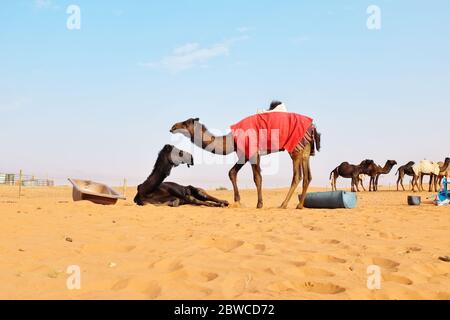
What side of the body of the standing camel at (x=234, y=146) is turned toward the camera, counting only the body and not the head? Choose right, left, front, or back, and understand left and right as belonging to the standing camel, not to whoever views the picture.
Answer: left

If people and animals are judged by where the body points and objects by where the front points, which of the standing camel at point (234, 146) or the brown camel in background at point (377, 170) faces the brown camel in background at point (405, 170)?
the brown camel in background at point (377, 170)

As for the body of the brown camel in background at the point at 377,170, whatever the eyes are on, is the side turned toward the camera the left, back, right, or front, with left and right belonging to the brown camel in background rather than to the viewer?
right

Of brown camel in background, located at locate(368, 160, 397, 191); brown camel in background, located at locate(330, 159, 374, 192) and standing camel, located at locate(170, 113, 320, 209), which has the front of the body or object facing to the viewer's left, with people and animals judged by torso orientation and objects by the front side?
the standing camel

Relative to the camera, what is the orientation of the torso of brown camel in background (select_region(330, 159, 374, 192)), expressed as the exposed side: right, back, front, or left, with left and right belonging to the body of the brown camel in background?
right

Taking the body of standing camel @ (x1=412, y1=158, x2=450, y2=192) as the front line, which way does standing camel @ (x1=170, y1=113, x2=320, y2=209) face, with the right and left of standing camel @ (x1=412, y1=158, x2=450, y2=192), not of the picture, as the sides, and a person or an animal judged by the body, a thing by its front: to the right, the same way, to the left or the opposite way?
the opposite way

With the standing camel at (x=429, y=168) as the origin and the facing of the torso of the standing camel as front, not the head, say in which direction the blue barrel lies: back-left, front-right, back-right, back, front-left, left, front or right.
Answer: right

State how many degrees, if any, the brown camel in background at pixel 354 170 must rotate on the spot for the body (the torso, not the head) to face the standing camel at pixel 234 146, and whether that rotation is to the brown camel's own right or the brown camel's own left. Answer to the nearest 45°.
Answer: approximately 90° to the brown camel's own right

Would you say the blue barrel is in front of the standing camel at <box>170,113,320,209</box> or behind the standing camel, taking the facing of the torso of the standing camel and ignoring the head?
behind

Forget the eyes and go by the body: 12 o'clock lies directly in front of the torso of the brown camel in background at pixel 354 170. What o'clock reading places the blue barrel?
The blue barrel is roughly at 3 o'clock from the brown camel in background.

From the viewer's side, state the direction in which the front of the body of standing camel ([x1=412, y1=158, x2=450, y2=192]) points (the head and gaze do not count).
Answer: to the viewer's right

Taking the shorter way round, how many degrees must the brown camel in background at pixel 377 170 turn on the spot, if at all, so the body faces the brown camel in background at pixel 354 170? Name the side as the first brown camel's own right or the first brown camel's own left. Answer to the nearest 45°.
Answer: approximately 135° to the first brown camel's own right

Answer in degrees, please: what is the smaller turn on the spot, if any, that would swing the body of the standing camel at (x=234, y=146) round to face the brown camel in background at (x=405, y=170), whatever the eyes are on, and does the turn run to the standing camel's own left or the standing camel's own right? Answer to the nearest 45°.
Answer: approximately 135° to the standing camel's own right
